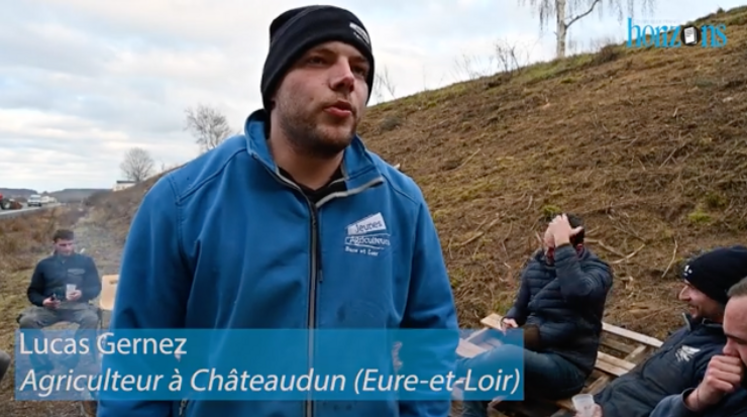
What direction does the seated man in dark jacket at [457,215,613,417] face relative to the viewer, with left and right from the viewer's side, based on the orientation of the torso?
facing the viewer and to the left of the viewer

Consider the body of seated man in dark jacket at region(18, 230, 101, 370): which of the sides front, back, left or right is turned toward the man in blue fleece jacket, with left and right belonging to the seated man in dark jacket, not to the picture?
front

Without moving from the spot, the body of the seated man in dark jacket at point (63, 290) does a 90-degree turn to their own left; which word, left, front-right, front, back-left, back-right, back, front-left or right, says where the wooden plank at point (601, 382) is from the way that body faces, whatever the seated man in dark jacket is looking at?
front-right

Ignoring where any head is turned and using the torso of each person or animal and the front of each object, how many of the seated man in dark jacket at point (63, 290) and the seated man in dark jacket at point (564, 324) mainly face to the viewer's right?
0

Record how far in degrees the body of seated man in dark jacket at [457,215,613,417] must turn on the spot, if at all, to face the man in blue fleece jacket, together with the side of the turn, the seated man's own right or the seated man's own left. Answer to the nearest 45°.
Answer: approximately 45° to the seated man's own left

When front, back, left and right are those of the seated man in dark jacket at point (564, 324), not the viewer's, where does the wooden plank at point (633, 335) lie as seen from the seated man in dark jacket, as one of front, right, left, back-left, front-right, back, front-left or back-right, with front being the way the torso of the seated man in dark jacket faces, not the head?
back

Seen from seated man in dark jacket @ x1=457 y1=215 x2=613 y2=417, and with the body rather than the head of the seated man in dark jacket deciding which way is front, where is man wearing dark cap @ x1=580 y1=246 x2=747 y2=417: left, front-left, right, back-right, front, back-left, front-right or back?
left

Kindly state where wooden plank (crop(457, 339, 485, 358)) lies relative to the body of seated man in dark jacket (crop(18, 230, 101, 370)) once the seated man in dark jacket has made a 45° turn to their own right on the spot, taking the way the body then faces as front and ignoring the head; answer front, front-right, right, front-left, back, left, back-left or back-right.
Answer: left

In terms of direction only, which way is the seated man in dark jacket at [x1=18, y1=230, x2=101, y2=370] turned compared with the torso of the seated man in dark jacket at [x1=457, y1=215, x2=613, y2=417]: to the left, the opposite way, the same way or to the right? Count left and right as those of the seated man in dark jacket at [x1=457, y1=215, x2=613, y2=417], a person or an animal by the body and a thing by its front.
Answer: to the left

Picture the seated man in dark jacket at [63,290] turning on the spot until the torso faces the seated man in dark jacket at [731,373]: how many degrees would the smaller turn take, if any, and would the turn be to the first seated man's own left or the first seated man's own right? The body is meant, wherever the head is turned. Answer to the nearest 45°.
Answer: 0° — they already face them

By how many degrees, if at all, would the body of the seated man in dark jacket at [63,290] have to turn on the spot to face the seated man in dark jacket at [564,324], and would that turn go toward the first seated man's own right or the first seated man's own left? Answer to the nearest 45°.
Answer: approximately 45° to the first seated man's own left

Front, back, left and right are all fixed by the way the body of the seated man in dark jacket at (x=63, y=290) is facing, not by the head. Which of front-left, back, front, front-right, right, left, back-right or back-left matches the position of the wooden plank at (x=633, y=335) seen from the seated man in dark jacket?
front-left

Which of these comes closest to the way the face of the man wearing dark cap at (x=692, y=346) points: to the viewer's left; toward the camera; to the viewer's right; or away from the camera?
to the viewer's left

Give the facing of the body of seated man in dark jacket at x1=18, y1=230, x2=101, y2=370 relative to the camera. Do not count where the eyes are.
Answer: toward the camera
